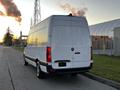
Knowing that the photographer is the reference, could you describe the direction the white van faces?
facing away from the viewer and to the left of the viewer

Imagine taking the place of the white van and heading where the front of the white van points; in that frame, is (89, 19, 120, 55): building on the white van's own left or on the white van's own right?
on the white van's own right
